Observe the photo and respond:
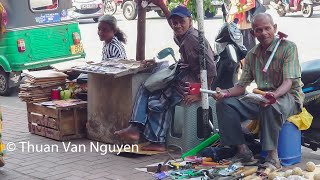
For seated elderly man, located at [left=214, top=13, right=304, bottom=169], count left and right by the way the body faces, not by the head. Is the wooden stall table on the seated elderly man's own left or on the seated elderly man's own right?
on the seated elderly man's own right

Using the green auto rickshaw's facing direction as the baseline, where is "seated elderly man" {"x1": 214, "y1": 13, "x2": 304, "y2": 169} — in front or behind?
behind

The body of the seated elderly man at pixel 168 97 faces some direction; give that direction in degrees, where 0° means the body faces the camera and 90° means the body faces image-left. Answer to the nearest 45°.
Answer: approximately 45°

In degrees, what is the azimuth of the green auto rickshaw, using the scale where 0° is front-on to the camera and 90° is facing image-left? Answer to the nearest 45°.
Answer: approximately 135°
